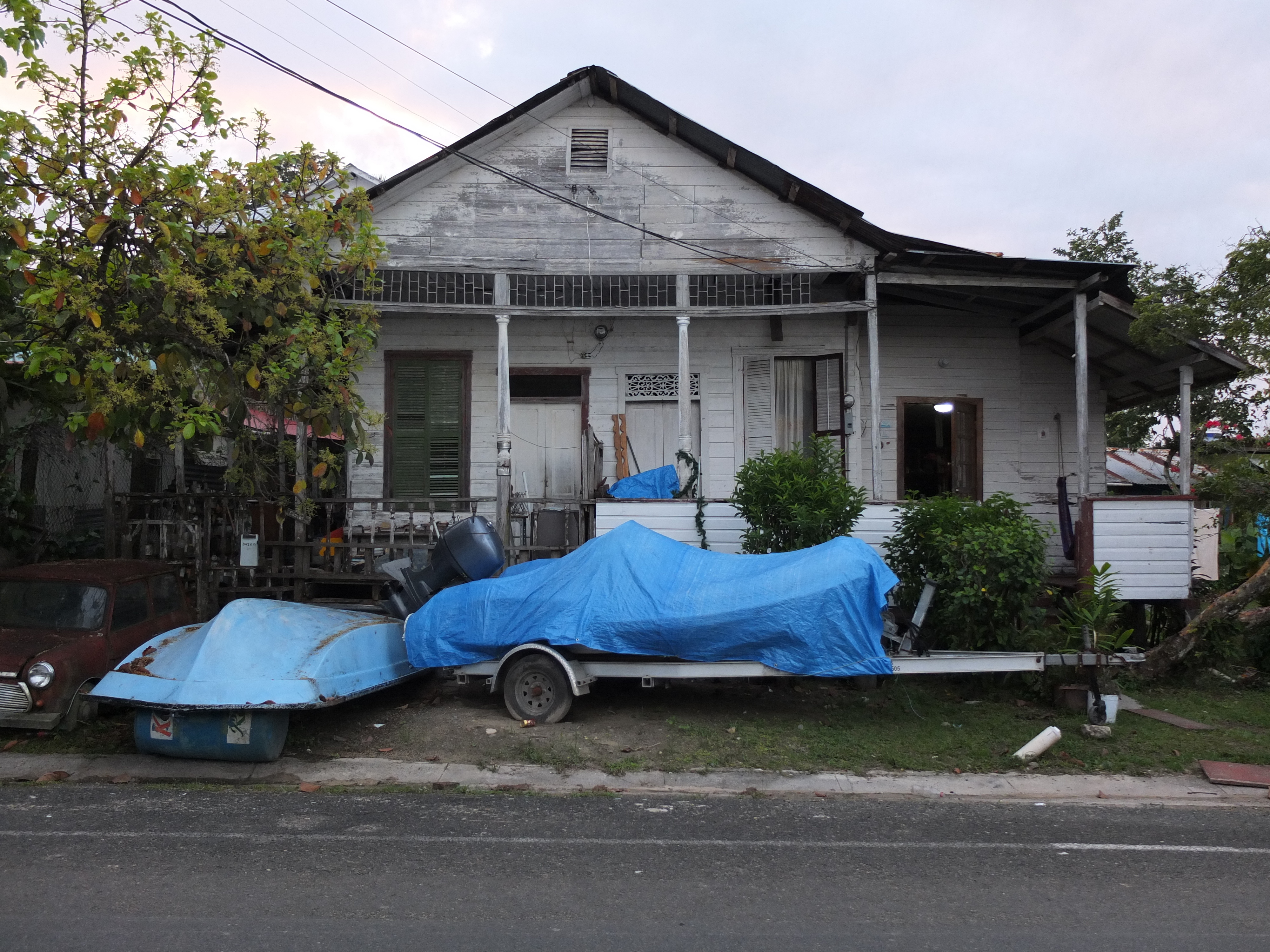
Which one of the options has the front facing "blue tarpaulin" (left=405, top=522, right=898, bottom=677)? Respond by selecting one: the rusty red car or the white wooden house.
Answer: the white wooden house

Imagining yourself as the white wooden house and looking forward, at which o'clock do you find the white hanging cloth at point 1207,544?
The white hanging cloth is roughly at 9 o'clock from the white wooden house.

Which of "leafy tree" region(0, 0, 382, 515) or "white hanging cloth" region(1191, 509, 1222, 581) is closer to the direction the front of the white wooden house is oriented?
the leafy tree

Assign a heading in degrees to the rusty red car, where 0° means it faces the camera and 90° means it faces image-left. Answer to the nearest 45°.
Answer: approximately 45°

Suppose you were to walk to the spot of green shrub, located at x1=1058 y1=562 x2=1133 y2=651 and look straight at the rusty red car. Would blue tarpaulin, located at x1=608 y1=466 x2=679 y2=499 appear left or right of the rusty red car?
right

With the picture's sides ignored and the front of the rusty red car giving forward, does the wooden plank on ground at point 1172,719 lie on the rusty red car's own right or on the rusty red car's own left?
on the rusty red car's own left

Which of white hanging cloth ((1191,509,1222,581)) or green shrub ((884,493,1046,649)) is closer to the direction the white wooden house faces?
the green shrub

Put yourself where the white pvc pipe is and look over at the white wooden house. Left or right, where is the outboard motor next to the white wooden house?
left
